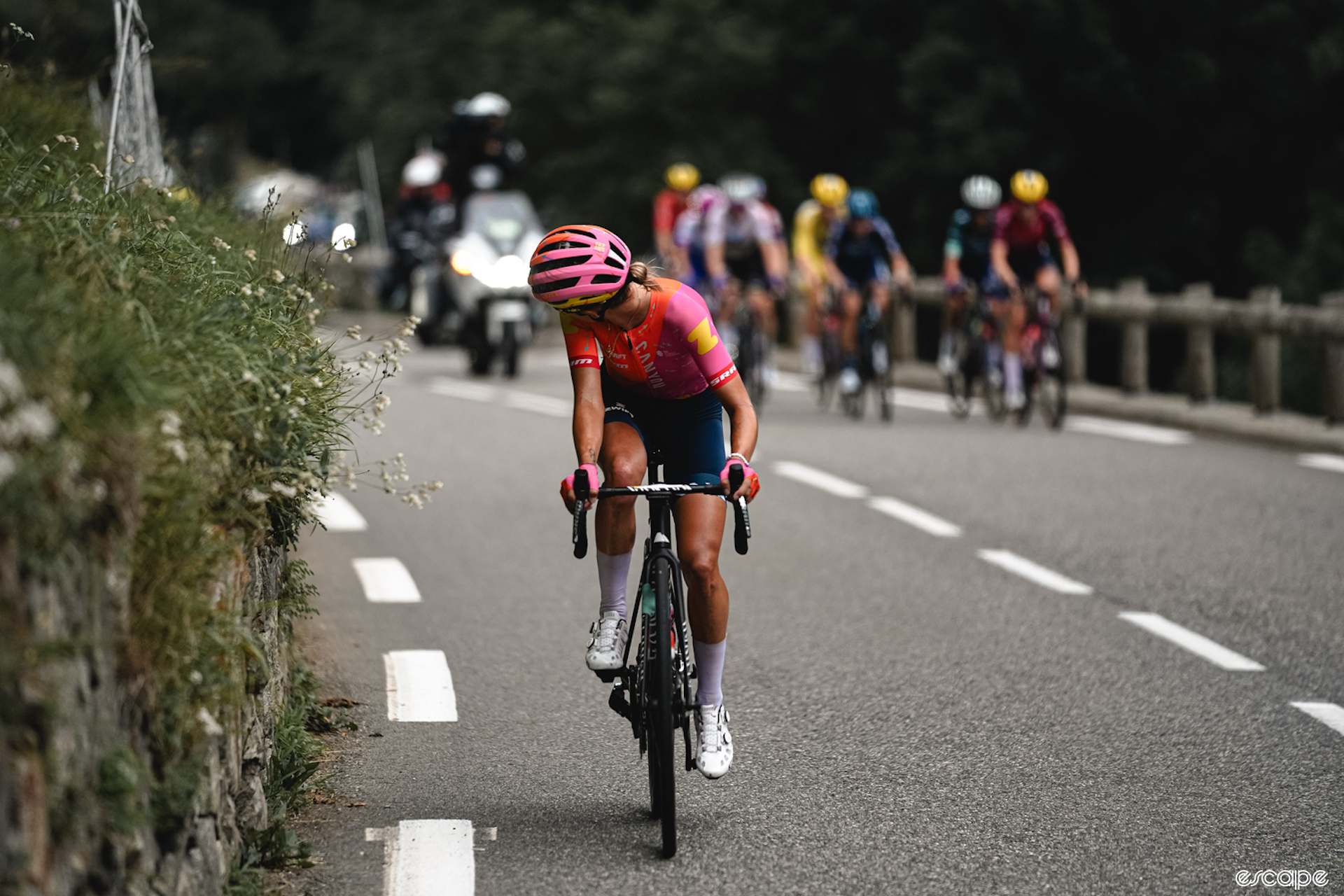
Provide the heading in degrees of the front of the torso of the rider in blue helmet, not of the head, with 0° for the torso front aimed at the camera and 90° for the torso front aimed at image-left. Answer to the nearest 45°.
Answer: approximately 0°

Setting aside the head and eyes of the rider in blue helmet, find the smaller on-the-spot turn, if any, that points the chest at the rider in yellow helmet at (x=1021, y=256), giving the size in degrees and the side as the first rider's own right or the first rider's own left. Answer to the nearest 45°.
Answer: approximately 45° to the first rider's own left

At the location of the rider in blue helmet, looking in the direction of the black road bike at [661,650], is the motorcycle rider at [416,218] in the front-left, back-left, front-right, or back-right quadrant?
back-right

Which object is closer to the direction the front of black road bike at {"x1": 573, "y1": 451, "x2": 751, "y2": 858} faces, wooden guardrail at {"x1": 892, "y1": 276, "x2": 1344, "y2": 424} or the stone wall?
the stone wall

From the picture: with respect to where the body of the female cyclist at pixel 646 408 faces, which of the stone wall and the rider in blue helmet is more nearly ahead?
the stone wall

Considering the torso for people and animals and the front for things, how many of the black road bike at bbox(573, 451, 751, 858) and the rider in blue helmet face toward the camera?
2

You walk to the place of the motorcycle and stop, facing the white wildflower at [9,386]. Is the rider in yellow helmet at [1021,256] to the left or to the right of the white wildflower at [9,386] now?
left

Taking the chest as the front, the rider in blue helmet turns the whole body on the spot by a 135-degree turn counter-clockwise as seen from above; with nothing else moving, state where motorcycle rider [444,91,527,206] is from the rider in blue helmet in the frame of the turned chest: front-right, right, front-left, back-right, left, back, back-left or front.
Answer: left

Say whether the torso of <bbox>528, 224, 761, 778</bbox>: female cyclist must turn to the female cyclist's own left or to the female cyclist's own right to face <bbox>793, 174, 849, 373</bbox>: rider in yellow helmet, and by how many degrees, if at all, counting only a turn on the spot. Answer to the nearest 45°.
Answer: approximately 180°
